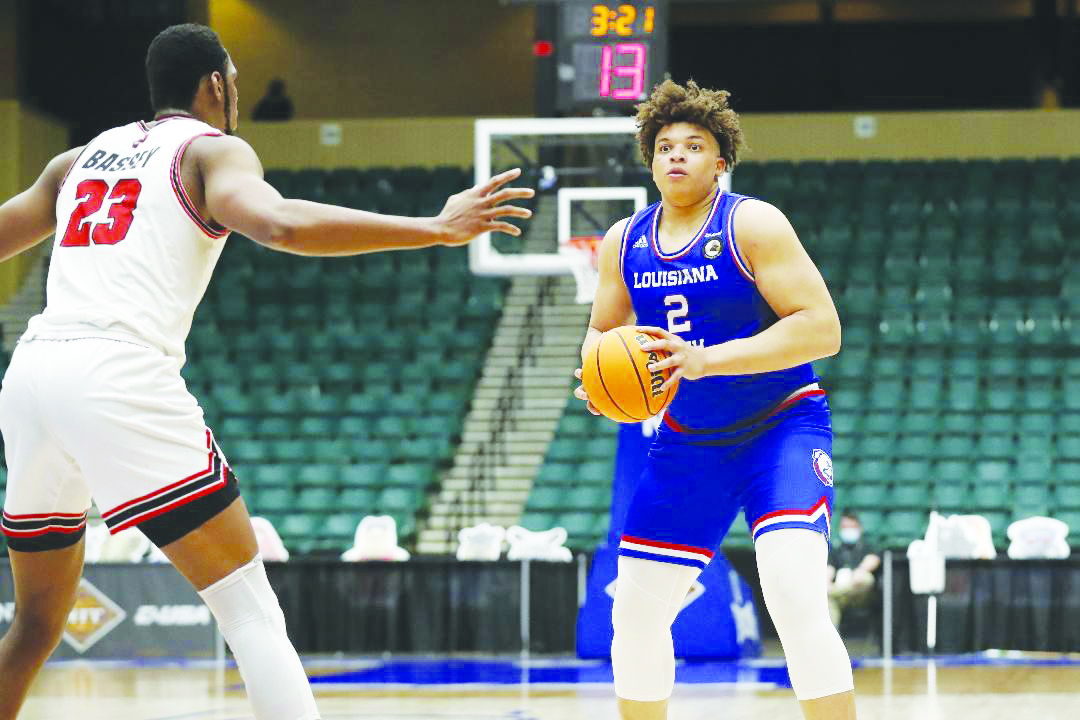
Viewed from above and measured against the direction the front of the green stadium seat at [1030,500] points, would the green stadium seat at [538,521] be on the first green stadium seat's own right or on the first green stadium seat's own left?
on the first green stadium seat's own right

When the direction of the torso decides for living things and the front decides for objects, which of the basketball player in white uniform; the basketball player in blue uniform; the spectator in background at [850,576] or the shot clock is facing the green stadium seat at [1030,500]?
the basketball player in white uniform

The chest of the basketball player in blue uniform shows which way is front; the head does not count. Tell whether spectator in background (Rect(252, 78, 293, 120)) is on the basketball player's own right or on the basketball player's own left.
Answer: on the basketball player's own right

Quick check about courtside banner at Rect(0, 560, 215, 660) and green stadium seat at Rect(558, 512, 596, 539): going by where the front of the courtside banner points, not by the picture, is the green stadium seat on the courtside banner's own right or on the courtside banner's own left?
on the courtside banner's own left

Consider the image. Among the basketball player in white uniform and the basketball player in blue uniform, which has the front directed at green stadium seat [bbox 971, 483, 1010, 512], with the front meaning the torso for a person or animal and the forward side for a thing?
the basketball player in white uniform

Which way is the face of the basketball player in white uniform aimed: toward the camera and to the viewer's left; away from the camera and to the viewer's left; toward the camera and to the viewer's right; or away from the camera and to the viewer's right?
away from the camera and to the viewer's right

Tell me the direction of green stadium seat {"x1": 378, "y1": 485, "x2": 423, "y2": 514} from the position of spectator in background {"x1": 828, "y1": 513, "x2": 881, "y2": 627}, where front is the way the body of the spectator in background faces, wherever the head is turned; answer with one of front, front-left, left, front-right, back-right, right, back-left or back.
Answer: back-right

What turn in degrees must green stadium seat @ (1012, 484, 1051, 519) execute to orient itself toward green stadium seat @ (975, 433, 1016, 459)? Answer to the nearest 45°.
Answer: approximately 135° to its right

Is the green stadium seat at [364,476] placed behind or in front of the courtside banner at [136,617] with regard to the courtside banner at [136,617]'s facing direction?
behind

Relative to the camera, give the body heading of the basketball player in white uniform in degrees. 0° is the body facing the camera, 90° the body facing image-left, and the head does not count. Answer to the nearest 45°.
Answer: approximately 225°

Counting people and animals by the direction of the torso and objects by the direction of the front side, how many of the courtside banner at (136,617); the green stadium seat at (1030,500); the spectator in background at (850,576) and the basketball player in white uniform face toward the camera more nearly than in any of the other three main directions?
3

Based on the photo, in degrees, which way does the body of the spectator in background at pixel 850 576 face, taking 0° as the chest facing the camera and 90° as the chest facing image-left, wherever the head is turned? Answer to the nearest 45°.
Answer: approximately 0°

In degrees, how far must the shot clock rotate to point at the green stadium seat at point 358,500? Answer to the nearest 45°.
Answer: approximately 135° to its right
